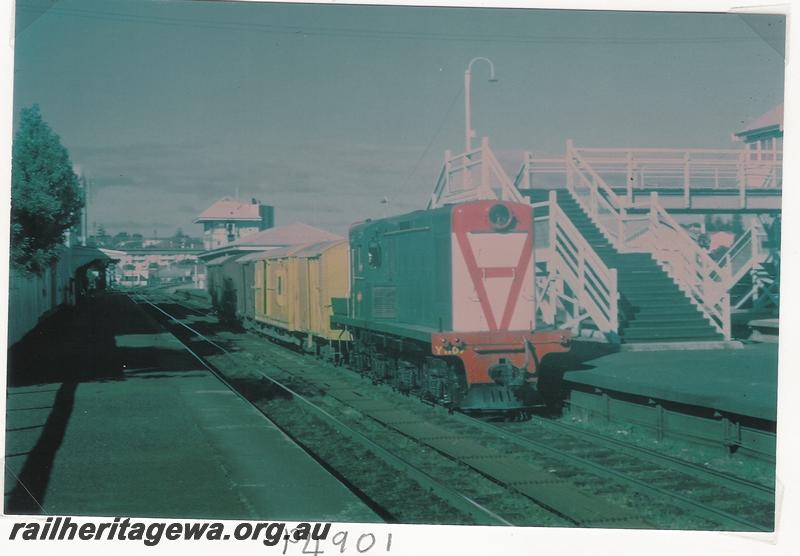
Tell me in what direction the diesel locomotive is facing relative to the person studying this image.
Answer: facing the viewer and to the right of the viewer

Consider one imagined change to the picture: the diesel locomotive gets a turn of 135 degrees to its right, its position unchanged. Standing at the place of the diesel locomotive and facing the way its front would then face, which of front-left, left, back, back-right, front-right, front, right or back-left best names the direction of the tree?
front

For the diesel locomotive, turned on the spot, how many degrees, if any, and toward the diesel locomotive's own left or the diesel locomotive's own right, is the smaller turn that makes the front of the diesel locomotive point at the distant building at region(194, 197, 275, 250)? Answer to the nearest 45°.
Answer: approximately 180°

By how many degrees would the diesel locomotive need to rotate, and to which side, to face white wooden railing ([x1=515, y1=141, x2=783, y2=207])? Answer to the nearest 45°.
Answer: approximately 90° to its left

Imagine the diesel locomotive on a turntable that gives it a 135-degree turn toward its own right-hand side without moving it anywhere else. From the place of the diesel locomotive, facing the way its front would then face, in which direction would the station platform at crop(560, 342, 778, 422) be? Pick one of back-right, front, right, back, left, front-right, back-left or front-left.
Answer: back

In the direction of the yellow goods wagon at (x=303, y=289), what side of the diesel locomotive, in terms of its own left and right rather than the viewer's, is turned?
back

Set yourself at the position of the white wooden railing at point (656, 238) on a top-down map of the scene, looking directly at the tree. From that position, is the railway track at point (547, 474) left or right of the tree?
left

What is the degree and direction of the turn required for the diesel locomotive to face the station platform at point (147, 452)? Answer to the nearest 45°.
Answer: approximately 90° to its right

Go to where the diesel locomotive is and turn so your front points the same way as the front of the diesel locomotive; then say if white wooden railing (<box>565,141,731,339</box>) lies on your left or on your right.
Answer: on your left
